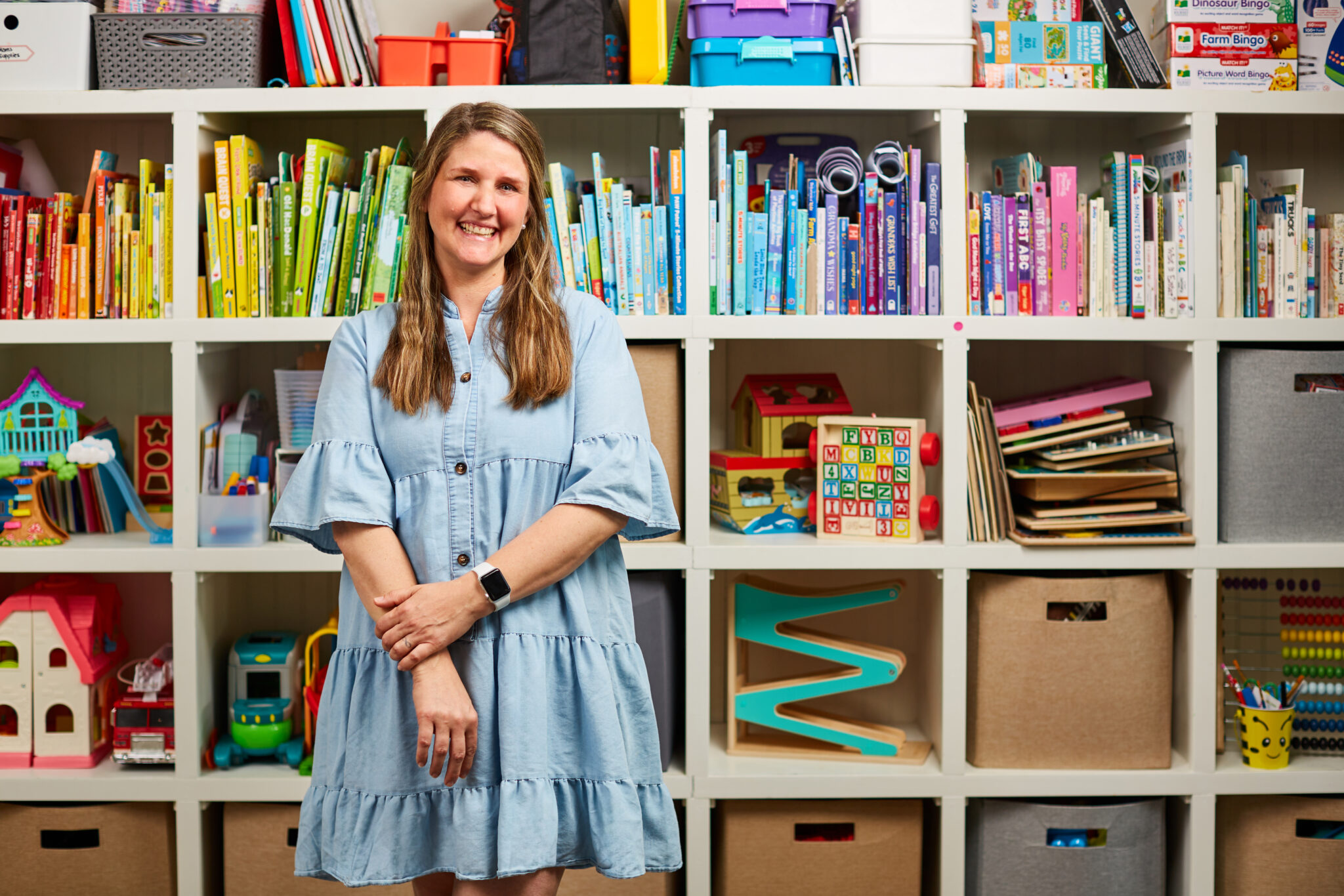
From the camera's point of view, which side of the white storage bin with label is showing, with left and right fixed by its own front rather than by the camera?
front

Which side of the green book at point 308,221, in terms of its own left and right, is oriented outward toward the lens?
right

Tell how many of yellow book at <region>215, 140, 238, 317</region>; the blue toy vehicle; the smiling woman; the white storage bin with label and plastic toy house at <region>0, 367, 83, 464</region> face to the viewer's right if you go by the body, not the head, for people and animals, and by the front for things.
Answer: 1

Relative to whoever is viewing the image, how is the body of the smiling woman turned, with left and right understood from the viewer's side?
facing the viewer

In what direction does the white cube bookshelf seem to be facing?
toward the camera

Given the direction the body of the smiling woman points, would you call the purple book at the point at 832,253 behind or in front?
behind

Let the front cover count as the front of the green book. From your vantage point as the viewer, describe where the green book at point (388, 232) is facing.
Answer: facing to the right of the viewer

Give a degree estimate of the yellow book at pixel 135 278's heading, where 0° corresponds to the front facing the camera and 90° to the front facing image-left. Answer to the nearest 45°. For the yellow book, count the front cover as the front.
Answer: approximately 270°

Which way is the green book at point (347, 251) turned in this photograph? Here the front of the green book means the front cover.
to the viewer's right

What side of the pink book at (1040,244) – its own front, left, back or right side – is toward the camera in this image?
right
